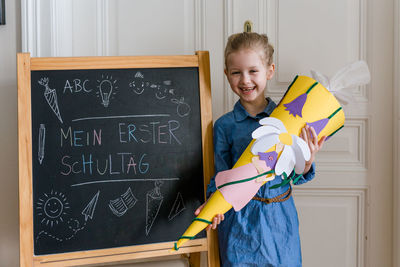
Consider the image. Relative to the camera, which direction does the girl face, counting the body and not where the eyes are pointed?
toward the camera

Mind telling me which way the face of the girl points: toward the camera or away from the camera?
toward the camera
